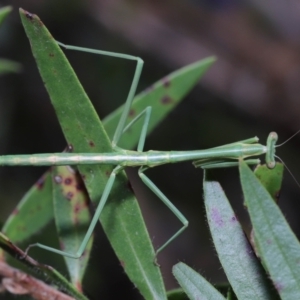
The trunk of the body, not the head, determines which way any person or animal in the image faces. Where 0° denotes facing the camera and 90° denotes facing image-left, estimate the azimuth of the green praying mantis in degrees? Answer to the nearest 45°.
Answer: approximately 270°

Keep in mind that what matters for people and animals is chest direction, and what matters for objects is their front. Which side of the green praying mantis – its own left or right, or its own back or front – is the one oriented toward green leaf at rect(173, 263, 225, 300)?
right

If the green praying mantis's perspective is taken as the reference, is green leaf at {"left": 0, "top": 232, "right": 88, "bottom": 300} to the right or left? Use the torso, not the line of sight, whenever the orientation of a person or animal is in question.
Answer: on its right
